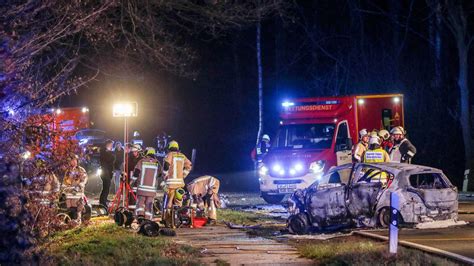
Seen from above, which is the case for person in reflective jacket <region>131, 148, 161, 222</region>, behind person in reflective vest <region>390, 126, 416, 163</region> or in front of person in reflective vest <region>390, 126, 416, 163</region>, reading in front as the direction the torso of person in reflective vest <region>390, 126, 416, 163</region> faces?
in front

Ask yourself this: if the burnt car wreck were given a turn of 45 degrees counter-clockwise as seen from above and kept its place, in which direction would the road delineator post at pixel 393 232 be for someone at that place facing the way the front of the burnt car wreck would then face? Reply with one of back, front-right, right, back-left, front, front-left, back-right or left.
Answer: left

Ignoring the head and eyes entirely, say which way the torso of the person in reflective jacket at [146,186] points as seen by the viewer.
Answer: away from the camera

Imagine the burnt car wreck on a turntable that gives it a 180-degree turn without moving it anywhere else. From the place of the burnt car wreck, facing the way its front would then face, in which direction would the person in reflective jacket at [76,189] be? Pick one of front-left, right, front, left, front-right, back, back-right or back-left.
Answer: back-right

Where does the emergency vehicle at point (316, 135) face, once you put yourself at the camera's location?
facing the viewer and to the left of the viewer

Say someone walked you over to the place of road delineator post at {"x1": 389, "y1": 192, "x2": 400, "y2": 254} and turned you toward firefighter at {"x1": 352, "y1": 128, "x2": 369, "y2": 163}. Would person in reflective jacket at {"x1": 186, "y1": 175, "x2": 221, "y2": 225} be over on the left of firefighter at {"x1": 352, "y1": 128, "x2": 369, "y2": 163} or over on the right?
left

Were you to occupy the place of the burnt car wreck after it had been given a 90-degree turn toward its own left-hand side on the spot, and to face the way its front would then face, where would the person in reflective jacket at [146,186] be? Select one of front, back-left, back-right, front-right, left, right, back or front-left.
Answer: front-right

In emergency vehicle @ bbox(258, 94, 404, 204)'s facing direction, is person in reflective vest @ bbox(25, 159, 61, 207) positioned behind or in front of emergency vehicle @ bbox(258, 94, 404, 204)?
in front

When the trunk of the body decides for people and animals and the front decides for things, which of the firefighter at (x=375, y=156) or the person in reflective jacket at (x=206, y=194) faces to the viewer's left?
the person in reflective jacket

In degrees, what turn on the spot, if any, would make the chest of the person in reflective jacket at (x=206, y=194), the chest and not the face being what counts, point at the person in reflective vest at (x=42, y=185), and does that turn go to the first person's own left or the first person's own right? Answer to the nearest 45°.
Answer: approximately 45° to the first person's own left

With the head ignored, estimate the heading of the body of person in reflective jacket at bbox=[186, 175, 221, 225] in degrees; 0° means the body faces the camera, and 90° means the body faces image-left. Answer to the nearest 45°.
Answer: approximately 90°
